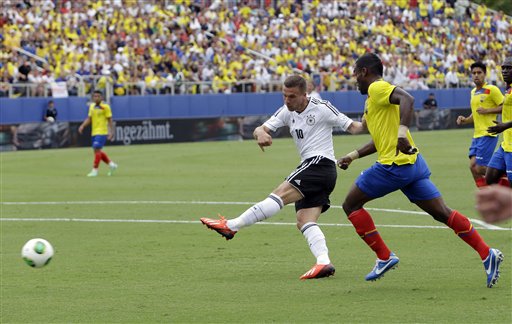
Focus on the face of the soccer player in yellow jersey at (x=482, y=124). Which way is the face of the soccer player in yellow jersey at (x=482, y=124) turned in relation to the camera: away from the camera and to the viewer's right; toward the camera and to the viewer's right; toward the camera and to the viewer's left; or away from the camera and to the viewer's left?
toward the camera and to the viewer's left

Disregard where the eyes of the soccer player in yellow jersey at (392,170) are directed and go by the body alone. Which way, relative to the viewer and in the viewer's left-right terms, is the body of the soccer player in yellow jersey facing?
facing to the left of the viewer

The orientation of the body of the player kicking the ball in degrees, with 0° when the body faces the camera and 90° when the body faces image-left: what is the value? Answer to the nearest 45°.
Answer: approximately 45°

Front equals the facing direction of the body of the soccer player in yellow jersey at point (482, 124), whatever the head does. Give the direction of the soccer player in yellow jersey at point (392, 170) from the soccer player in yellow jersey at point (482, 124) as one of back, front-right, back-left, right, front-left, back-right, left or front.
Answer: front-left

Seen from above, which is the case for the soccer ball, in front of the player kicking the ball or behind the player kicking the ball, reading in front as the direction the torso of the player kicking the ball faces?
in front

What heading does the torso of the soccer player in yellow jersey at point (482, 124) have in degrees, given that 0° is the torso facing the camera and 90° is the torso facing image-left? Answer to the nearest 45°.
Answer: approximately 45°

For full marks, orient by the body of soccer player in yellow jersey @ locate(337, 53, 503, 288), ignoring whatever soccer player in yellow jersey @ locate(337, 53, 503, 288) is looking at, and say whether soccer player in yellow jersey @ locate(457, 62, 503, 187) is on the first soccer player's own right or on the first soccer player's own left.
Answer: on the first soccer player's own right

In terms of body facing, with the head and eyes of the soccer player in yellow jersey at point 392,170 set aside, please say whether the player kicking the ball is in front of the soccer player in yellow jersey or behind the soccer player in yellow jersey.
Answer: in front

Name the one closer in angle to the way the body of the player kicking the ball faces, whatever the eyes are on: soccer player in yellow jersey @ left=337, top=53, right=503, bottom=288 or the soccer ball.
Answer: the soccer ball

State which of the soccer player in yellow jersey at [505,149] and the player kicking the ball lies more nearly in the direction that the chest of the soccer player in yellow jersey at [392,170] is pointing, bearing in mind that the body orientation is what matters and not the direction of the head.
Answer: the player kicking the ball

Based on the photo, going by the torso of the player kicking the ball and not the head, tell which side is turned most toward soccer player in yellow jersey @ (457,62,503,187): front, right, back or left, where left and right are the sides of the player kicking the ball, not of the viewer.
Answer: back

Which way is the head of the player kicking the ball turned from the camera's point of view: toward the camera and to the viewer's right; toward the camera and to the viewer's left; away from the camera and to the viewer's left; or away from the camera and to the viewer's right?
toward the camera and to the viewer's left

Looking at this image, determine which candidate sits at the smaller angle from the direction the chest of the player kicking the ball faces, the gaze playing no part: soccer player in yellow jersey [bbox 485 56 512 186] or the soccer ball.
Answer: the soccer ball
